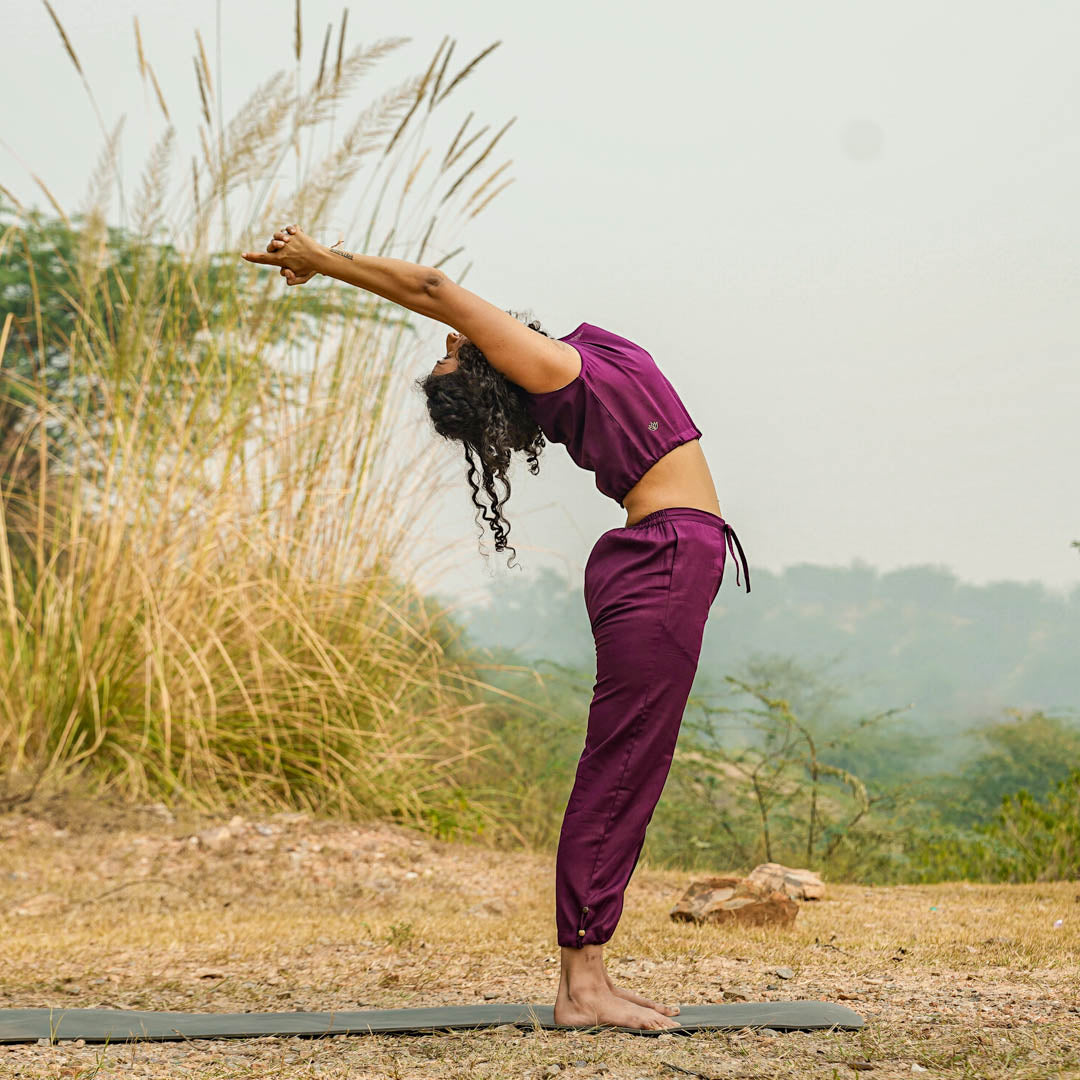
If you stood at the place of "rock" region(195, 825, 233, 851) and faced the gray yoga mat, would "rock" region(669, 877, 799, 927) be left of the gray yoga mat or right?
left

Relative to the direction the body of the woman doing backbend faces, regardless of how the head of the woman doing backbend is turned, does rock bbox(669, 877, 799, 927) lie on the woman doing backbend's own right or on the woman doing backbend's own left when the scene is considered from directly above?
on the woman doing backbend's own left

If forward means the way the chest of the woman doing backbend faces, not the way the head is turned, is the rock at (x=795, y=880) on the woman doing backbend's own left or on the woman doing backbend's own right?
on the woman doing backbend's own left

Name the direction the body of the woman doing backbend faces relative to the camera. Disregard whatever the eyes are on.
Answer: to the viewer's right
